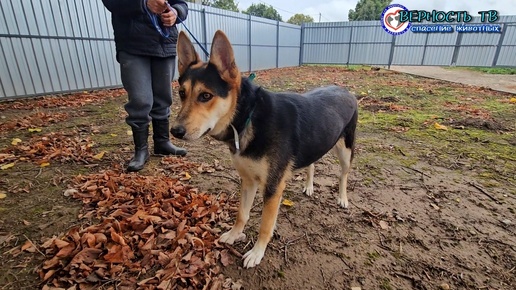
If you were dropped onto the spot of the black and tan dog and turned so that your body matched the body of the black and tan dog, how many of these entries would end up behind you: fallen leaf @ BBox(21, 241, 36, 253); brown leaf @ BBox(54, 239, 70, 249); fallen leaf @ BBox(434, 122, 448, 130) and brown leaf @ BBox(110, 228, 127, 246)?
1

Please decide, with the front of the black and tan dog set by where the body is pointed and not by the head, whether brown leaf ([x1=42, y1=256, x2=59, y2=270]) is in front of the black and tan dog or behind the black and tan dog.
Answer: in front

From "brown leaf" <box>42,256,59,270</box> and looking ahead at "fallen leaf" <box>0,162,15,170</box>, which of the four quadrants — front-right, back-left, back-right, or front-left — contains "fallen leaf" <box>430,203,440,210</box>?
back-right

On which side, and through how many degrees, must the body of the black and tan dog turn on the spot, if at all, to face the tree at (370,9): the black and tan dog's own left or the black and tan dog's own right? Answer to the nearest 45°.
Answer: approximately 135° to the black and tan dog's own right

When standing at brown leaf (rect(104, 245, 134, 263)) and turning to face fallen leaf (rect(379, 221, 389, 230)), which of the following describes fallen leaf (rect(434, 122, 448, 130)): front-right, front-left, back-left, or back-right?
front-left

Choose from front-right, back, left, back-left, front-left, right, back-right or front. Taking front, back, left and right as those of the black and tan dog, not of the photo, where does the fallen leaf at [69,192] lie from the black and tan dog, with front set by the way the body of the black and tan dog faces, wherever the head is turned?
front-right

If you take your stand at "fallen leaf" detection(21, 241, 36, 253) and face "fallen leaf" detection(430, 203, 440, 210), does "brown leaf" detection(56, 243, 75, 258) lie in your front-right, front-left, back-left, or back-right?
front-right

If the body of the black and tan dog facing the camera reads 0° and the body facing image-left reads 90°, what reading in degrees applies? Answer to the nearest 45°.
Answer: approximately 45°

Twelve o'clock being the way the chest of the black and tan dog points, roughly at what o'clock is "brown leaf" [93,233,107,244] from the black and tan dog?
The brown leaf is roughly at 1 o'clock from the black and tan dog.

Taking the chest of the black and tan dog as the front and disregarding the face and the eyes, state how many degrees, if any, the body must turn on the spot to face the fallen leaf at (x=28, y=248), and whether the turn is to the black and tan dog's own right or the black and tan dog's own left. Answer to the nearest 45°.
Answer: approximately 45° to the black and tan dog's own right

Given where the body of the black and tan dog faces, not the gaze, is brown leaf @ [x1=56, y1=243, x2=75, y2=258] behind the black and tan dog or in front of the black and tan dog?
in front

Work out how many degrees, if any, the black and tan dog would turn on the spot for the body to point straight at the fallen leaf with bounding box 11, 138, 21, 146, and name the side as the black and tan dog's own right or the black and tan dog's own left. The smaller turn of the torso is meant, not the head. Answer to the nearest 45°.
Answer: approximately 90° to the black and tan dog's own right

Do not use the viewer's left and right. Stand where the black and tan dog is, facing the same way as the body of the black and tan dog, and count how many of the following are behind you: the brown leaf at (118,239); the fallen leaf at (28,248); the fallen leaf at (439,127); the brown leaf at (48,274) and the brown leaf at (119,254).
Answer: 1

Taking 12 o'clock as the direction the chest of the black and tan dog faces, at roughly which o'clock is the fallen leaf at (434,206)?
The fallen leaf is roughly at 7 o'clock from the black and tan dog.

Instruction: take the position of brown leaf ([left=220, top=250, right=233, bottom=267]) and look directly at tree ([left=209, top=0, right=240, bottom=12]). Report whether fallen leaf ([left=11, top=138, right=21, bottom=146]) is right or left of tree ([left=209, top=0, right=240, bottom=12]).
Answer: left

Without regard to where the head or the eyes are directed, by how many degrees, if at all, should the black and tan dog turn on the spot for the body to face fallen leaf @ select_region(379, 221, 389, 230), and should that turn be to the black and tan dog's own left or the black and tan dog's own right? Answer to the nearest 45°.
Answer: approximately 135° to the black and tan dog's own left

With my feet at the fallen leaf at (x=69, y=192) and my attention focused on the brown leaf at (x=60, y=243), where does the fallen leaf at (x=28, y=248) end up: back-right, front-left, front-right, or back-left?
front-right

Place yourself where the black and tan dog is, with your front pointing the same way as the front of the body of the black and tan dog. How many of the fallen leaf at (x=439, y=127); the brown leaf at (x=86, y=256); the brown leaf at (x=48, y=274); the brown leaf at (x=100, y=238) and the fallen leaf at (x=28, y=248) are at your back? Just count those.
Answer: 1

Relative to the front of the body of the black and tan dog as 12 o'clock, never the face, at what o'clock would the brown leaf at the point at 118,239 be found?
The brown leaf is roughly at 1 o'clock from the black and tan dog.
